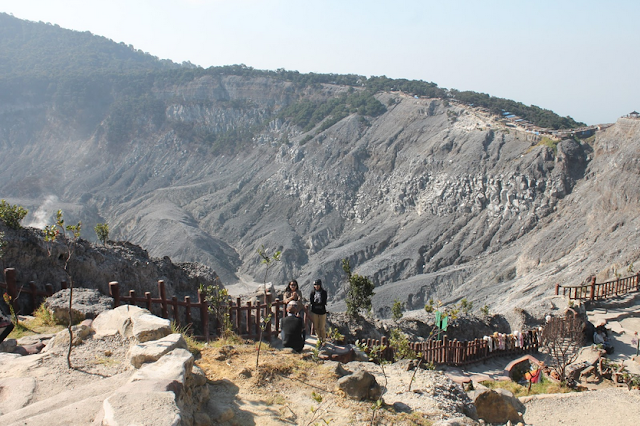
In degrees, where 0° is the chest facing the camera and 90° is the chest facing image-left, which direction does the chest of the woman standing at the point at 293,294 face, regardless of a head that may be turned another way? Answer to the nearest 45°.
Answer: approximately 0°

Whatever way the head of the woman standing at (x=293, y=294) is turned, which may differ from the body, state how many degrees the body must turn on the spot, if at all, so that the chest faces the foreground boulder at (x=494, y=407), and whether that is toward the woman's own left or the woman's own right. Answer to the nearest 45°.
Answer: approximately 90° to the woman's own left

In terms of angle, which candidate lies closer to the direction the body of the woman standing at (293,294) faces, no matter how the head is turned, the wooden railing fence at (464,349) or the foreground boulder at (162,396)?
the foreground boulder

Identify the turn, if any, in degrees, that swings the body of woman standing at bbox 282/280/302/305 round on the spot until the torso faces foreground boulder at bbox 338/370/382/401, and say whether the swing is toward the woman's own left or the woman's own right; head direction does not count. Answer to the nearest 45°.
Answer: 0° — they already face it

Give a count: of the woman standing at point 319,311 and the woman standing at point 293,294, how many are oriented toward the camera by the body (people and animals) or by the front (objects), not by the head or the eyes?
2

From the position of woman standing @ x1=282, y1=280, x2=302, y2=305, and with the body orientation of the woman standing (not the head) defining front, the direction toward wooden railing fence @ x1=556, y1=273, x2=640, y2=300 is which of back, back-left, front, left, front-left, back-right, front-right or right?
back-left

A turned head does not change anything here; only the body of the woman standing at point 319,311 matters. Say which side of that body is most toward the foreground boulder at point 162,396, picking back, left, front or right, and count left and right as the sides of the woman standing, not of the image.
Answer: front

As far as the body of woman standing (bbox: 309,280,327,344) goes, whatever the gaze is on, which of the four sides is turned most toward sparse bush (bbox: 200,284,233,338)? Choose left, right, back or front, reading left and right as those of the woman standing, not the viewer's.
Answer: right

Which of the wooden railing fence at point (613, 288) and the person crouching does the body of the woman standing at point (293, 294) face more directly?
the person crouching

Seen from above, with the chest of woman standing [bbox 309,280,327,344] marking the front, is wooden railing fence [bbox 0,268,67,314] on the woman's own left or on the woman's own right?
on the woman's own right

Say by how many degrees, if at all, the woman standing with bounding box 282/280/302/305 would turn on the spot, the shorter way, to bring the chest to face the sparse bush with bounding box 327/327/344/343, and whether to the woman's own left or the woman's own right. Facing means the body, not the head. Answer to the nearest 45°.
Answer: approximately 90° to the woman's own left

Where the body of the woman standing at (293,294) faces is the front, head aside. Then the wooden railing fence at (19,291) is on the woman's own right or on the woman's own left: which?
on the woman's own right

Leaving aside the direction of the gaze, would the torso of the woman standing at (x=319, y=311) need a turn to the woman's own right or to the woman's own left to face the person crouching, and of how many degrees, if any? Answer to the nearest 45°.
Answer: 0° — they already face them
